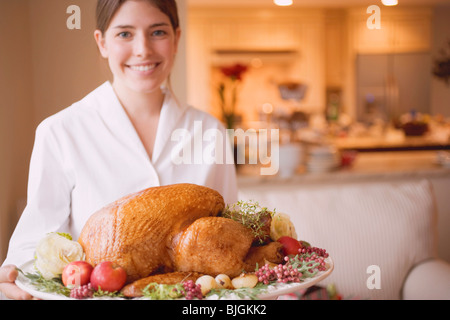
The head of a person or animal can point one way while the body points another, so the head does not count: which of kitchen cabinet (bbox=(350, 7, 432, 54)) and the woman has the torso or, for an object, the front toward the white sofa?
the kitchen cabinet

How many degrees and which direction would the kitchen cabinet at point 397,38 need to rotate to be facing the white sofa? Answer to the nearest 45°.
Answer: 0° — it already faces it

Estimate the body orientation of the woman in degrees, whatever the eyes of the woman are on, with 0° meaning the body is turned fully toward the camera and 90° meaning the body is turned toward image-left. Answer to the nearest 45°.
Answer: approximately 0°

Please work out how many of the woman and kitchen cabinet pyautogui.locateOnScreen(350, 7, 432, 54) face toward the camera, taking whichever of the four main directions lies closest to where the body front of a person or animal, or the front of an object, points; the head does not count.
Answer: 2

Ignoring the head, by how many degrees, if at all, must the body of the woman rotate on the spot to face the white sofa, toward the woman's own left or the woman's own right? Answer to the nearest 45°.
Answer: approximately 135° to the woman's own left

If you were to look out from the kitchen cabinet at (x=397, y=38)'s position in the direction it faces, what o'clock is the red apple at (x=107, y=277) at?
The red apple is roughly at 12 o'clock from the kitchen cabinet.

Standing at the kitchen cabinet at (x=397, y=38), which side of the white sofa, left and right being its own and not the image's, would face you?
back
